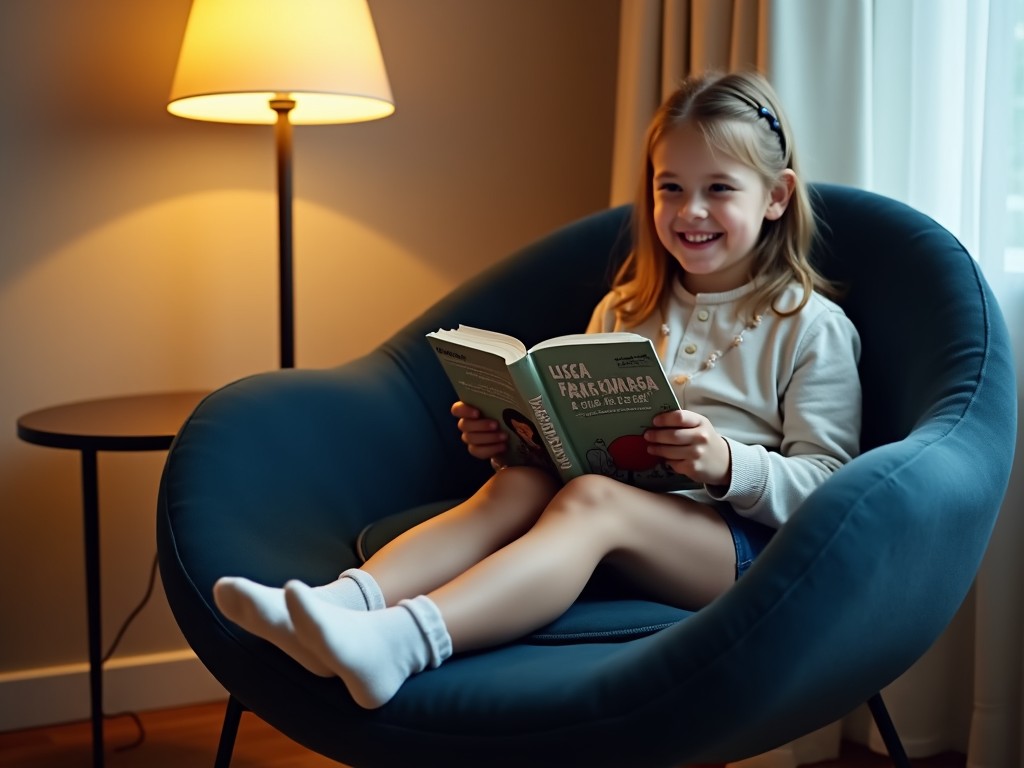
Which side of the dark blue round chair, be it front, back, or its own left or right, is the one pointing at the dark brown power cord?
right

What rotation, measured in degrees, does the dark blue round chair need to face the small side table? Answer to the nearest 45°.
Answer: approximately 90° to its right

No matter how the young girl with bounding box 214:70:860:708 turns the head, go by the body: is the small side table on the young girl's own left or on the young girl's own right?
on the young girl's own right

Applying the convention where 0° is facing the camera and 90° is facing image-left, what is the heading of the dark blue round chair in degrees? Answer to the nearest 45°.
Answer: approximately 45°

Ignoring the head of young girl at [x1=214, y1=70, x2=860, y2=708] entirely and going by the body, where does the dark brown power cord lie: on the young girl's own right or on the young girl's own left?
on the young girl's own right

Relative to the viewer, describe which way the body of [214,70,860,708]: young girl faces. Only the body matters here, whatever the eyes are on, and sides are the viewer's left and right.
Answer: facing the viewer and to the left of the viewer
